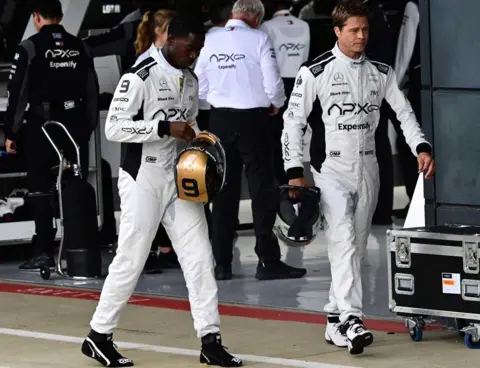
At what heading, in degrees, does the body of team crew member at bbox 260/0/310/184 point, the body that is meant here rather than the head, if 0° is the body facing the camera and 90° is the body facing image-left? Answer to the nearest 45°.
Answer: approximately 180°

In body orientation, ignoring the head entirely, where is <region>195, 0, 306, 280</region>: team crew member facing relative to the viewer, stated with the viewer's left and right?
facing away from the viewer and to the right of the viewer

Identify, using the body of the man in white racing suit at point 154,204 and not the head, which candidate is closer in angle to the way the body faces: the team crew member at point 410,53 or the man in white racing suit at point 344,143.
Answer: the man in white racing suit

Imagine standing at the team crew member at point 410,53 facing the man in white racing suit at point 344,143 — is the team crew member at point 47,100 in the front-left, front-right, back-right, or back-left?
front-right

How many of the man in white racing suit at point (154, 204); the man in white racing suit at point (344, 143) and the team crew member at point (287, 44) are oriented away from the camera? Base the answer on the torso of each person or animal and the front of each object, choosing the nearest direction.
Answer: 1

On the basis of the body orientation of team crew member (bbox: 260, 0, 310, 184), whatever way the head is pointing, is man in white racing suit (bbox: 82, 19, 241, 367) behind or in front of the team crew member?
behind

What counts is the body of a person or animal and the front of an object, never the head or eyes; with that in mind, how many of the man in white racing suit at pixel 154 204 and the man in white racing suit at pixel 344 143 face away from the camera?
0

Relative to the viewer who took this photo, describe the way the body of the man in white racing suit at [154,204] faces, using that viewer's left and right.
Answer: facing the viewer and to the right of the viewer

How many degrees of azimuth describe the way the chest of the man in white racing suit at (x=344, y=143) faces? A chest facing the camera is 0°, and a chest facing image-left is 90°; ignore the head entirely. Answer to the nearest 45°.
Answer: approximately 315°

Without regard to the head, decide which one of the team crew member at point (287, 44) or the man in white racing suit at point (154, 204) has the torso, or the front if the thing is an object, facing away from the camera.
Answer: the team crew member

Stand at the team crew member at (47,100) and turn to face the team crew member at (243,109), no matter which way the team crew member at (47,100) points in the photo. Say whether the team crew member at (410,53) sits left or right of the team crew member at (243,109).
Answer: left
